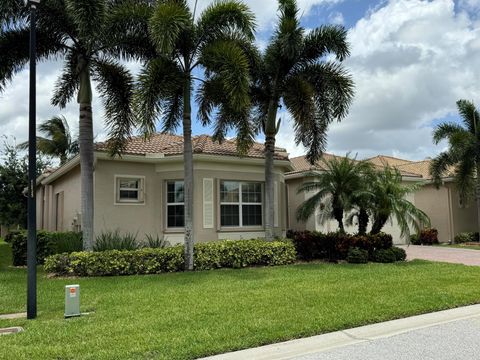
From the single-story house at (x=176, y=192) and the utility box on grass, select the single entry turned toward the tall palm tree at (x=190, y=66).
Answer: the single-story house

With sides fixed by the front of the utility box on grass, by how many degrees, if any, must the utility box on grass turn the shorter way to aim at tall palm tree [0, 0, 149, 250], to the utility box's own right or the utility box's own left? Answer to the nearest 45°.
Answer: approximately 180°

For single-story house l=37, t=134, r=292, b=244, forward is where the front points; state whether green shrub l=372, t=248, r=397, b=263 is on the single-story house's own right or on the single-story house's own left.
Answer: on the single-story house's own left

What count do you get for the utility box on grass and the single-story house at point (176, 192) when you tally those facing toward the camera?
2

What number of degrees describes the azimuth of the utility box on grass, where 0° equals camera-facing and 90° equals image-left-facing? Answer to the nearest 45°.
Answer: approximately 0°

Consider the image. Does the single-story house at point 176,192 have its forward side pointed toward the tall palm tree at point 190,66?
yes

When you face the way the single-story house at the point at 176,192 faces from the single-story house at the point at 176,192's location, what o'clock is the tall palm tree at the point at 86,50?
The tall palm tree is roughly at 1 o'clock from the single-story house.

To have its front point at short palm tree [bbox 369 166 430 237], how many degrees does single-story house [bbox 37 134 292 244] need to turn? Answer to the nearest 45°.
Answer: approximately 90° to its left

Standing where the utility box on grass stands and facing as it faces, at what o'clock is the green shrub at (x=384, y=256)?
The green shrub is roughly at 8 o'clock from the utility box on grass.

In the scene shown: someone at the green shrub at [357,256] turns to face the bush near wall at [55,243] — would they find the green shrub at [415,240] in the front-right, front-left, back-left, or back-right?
back-right

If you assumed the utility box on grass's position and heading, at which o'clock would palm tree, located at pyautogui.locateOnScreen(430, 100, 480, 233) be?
The palm tree is roughly at 8 o'clock from the utility box on grass.

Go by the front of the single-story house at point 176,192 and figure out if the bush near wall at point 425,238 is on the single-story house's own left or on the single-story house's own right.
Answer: on the single-story house's own left

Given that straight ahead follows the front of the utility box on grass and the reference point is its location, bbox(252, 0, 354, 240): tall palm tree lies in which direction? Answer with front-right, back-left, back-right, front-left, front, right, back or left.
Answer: back-left
